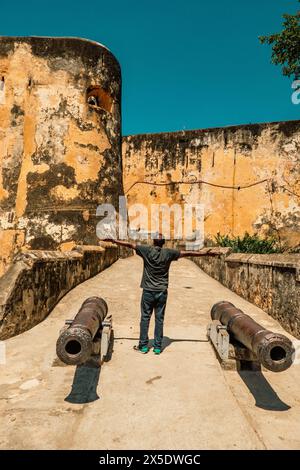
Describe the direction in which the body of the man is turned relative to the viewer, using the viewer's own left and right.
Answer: facing away from the viewer

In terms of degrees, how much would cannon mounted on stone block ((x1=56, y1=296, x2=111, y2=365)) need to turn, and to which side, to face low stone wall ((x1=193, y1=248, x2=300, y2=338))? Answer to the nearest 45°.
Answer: approximately 135° to its left

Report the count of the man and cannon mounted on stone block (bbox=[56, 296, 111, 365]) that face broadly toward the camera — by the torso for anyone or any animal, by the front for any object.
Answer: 1

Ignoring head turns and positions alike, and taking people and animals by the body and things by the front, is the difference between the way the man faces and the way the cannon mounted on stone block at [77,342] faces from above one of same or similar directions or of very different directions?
very different directions

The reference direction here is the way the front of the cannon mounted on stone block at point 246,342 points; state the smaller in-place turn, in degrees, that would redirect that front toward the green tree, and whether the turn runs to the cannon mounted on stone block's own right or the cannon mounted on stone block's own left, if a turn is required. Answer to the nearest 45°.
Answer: approximately 135° to the cannon mounted on stone block's own left

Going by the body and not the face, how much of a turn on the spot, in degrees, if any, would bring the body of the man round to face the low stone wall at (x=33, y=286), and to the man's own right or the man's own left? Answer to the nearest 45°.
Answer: approximately 45° to the man's own left

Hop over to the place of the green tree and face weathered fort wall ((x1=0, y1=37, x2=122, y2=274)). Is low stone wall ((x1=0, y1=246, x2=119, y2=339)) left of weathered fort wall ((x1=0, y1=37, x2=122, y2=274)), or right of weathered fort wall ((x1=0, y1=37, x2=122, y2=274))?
left

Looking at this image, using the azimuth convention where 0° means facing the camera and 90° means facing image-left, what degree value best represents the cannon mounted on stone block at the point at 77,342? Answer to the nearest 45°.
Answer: approximately 0°
